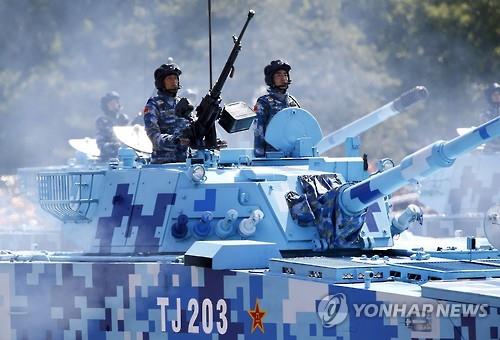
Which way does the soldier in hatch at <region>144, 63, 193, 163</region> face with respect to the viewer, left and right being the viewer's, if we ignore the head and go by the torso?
facing the viewer and to the right of the viewer

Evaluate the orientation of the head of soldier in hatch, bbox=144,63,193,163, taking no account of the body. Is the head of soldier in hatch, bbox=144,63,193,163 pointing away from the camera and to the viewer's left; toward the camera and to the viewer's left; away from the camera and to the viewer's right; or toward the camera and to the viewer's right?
toward the camera and to the viewer's right

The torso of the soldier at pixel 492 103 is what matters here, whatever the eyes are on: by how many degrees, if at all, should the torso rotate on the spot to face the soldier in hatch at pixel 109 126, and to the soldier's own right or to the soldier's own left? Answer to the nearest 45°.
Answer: approximately 135° to the soldier's own right

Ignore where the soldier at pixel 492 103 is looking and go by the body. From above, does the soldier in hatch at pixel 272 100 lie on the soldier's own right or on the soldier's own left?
on the soldier's own right

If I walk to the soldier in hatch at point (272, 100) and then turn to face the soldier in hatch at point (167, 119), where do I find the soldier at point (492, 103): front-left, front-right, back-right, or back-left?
back-right

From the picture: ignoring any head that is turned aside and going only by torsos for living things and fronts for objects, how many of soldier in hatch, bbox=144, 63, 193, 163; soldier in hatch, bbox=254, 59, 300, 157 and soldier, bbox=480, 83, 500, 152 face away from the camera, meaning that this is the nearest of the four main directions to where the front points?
0

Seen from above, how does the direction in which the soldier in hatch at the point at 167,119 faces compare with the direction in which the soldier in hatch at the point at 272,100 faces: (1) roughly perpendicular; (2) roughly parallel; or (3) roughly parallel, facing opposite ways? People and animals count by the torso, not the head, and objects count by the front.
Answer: roughly parallel
